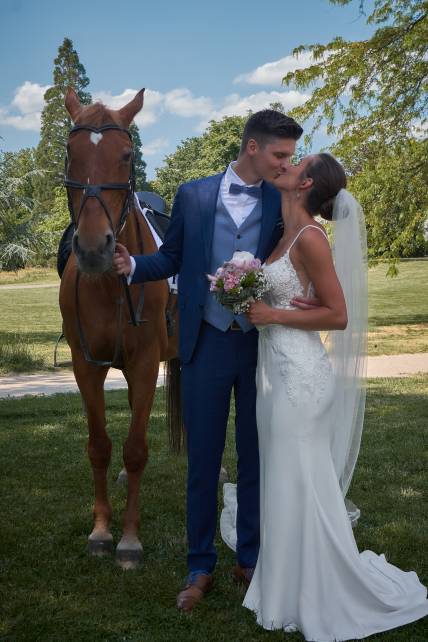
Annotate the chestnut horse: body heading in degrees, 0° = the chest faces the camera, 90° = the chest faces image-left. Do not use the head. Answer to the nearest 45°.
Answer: approximately 0°

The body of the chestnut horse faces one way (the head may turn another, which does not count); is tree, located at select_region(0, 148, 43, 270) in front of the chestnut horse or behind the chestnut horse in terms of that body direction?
behind

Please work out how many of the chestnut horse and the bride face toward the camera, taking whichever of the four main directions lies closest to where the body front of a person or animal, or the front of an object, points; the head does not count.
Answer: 1

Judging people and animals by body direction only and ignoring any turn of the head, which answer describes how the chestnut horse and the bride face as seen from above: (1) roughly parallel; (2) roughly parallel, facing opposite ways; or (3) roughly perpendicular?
roughly perpendicular

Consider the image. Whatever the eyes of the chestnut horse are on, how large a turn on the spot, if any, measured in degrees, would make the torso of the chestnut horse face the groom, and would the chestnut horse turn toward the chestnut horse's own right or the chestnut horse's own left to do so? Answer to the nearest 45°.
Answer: approximately 45° to the chestnut horse's own left

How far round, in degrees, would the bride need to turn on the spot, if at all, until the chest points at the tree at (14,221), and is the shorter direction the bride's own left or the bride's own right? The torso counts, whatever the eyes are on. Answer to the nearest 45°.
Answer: approximately 45° to the bride's own right

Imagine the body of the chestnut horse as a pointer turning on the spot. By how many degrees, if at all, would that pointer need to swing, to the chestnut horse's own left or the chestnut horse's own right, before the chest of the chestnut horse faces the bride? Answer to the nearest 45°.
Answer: approximately 45° to the chestnut horse's own left

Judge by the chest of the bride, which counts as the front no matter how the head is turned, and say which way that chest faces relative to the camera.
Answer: to the viewer's left

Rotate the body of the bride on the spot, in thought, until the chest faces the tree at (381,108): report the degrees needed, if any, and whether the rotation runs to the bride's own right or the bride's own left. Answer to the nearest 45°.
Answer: approximately 90° to the bride's own right

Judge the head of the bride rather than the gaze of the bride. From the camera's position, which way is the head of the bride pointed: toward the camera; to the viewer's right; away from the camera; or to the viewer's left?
to the viewer's left
